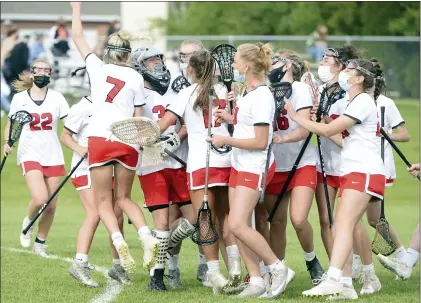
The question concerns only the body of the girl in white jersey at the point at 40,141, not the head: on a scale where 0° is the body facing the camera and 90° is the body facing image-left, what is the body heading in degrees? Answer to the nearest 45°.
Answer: approximately 0°

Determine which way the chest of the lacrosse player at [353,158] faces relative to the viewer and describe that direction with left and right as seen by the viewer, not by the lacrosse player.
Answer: facing to the left of the viewer

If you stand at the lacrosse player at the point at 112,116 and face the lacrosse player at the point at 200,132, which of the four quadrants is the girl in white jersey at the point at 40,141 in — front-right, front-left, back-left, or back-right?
back-left

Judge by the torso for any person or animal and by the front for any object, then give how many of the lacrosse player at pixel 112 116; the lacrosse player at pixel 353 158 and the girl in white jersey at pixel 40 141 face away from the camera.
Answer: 1

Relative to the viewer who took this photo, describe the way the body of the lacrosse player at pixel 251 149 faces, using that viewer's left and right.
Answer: facing to the left of the viewer

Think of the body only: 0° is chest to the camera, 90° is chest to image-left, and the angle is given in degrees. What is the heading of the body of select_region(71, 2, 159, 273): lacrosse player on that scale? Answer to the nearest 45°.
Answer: approximately 180°

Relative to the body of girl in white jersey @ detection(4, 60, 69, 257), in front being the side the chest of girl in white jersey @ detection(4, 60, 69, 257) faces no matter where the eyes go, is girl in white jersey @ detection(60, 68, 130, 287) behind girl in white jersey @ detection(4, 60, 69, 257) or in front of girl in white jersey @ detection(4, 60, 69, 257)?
in front

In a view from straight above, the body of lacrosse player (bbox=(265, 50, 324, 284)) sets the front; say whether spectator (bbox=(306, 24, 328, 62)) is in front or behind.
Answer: behind

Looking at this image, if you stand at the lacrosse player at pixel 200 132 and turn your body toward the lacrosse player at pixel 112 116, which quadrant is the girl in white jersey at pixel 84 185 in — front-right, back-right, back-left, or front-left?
front-right
